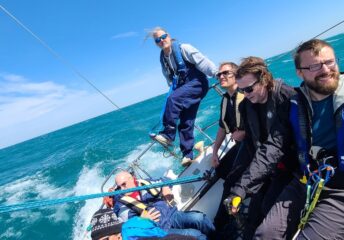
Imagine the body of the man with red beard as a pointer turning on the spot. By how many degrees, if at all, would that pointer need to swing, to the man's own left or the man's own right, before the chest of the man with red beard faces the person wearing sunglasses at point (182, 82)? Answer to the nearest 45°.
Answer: approximately 135° to the man's own right

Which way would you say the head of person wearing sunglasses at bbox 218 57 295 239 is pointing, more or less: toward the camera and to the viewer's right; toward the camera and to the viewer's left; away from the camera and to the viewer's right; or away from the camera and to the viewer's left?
toward the camera and to the viewer's left

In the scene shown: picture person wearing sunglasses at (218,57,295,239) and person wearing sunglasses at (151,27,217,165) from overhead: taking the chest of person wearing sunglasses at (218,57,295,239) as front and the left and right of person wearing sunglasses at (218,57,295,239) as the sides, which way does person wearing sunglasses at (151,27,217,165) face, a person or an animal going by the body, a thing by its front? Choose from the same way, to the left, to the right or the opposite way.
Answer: the same way

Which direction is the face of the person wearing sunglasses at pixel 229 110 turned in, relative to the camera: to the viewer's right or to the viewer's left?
to the viewer's left

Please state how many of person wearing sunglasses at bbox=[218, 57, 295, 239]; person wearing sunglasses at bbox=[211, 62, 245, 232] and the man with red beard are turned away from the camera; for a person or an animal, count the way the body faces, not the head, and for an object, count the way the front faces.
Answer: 0

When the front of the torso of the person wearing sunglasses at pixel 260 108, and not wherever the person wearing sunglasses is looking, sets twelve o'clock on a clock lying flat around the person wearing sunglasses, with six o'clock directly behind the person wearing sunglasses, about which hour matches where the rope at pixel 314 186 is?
The rope is roughly at 10 o'clock from the person wearing sunglasses.

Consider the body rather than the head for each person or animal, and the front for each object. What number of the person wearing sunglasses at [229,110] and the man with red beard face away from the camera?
0

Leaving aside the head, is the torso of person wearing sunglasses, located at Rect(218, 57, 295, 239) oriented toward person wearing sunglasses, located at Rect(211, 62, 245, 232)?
no

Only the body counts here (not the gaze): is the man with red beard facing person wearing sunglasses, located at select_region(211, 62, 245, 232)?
no

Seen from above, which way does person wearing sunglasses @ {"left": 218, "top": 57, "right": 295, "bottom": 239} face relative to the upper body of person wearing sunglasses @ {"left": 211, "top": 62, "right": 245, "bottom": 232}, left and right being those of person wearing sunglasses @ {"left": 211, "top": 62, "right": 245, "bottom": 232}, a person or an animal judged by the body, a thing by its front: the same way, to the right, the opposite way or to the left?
the same way

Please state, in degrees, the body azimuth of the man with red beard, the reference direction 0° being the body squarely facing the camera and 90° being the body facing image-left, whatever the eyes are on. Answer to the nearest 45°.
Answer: approximately 0°

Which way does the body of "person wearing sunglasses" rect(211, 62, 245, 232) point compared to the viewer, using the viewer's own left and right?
facing the viewer and to the left of the viewer
